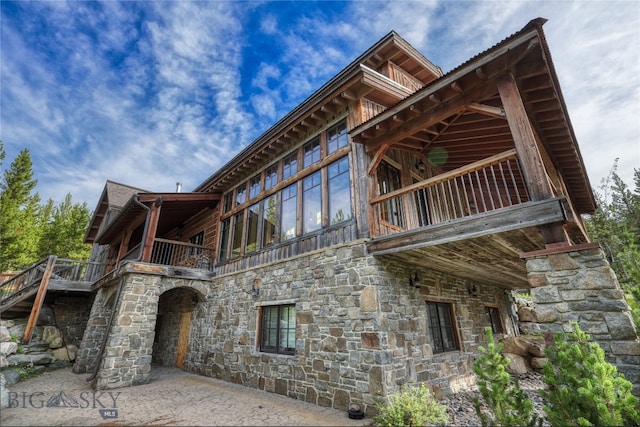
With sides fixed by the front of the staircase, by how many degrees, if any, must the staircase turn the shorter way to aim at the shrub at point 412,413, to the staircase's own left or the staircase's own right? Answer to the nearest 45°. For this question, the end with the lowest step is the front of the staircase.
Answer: approximately 90° to the staircase's own left

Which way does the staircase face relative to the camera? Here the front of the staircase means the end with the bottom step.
to the viewer's left

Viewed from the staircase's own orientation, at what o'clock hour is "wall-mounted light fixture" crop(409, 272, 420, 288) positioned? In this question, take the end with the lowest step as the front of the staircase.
The wall-mounted light fixture is roughly at 8 o'clock from the staircase.

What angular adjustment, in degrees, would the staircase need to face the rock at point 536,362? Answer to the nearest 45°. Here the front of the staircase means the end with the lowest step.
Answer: approximately 135° to its left

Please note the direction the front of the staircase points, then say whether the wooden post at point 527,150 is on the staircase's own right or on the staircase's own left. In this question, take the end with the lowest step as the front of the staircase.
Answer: on the staircase's own left

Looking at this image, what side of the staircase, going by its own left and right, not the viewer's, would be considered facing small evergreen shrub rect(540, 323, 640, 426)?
left

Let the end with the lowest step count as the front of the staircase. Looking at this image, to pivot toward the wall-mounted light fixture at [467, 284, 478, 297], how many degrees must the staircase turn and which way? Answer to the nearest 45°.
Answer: approximately 135° to its left

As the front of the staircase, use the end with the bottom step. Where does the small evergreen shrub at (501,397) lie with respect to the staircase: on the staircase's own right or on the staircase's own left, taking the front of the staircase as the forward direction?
on the staircase's own left

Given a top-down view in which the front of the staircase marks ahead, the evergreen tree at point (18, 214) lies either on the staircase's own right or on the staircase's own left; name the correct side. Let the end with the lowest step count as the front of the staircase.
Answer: on the staircase's own right

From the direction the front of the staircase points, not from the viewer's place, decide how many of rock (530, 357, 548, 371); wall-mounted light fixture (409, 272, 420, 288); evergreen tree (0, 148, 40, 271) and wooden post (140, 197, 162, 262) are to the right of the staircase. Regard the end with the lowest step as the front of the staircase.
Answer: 1
